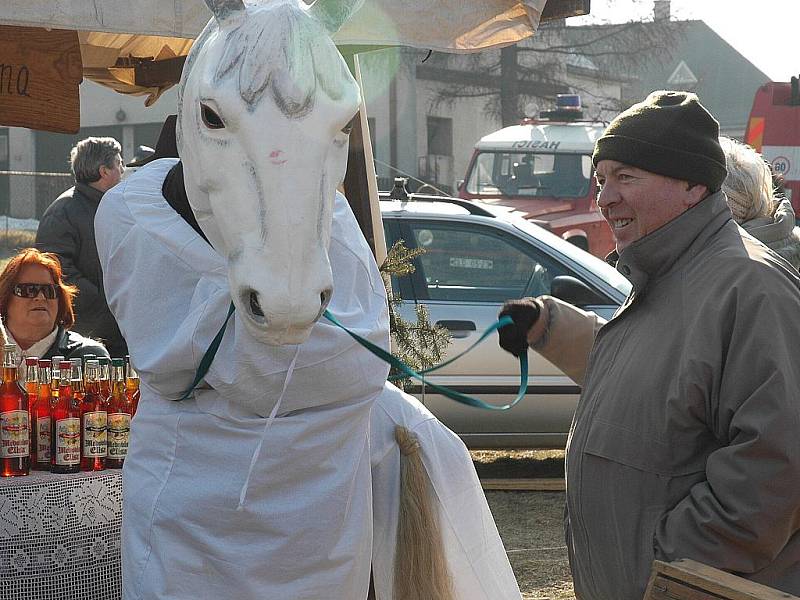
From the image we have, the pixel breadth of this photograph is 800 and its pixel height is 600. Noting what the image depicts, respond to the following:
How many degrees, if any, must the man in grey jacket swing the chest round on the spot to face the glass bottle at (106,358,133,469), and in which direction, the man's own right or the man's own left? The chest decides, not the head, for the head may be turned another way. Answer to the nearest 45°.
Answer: approximately 45° to the man's own right

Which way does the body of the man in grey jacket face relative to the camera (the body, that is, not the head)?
to the viewer's left

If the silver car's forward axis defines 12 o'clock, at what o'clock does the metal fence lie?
The metal fence is roughly at 8 o'clock from the silver car.

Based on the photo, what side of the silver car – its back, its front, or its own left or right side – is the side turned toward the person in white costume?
right

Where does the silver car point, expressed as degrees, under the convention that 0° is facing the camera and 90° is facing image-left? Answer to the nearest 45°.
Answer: approximately 270°

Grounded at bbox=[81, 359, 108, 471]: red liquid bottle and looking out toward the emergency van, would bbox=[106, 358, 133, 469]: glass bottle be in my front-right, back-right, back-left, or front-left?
front-right

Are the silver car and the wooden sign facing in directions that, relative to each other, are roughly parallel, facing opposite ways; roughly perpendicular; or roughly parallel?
roughly perpendicular

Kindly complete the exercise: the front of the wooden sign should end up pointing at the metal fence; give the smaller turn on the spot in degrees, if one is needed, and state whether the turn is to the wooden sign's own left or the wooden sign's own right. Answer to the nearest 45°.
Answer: approximately 180°

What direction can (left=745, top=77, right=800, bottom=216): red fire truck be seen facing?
away from the camera

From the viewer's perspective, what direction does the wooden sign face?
toward the camera

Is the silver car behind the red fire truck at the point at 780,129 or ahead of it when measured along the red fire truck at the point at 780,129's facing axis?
behind

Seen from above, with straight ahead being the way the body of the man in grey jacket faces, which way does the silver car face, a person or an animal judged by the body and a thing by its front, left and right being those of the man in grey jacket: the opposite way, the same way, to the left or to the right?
the opposite way

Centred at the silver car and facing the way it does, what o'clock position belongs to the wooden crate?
The wooden crate is roughly at 3 o'clock from the silver car.

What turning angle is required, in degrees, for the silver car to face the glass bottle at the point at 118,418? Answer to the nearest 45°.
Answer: approximately 90° to its right

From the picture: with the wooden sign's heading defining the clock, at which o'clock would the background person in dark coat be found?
The background person in dark coat is roughly at 6 o'clock from the wooden sign.

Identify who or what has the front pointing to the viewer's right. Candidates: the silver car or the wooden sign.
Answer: the silver car
